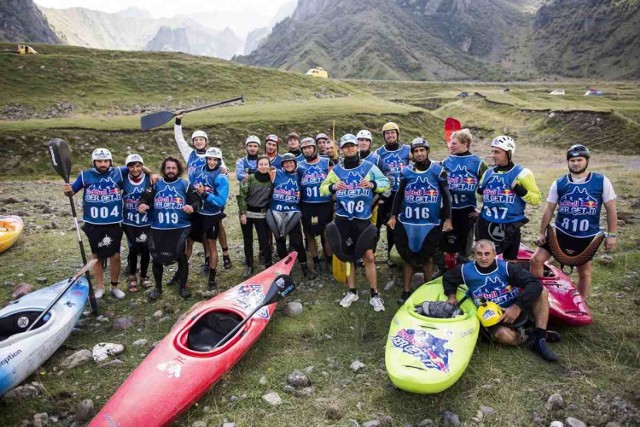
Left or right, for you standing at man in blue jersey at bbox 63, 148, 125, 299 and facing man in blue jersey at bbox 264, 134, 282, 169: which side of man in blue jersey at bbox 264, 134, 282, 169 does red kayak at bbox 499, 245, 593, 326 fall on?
right

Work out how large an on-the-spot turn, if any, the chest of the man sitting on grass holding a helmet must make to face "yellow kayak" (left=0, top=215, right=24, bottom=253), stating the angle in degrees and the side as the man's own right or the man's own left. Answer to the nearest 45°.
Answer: approximately 90° to the man's own right

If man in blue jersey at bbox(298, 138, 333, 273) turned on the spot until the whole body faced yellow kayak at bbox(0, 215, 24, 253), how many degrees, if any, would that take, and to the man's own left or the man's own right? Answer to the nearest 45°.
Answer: approximately 90° to the man's own right

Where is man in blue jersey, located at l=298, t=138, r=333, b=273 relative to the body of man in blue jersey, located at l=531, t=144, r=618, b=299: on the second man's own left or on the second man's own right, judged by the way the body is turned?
on the second man's own right

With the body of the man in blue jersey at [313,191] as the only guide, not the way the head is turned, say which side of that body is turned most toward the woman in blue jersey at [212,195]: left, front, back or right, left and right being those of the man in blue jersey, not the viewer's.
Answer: right

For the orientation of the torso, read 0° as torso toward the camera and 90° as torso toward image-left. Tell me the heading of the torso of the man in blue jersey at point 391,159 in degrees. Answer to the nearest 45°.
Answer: approximately 0°
